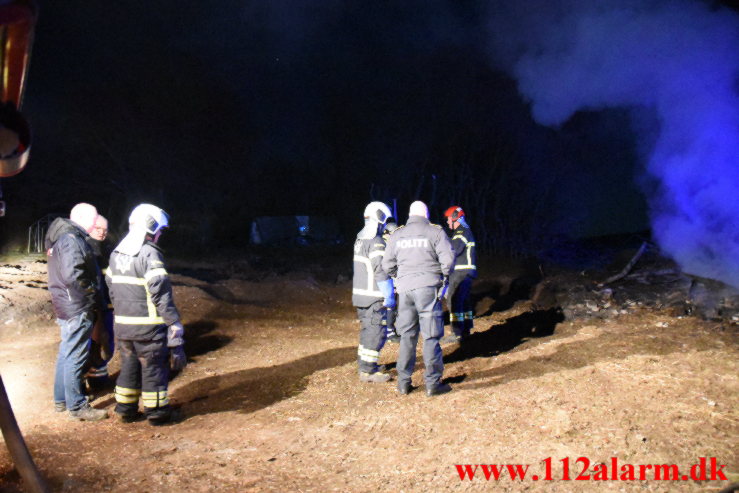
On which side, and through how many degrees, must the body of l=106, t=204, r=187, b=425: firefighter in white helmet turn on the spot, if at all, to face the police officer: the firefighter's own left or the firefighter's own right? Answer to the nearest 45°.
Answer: approximately 45° to the firefighter's own right

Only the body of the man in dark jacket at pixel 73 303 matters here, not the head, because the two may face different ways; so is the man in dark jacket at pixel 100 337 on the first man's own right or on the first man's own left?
on the first man's own left

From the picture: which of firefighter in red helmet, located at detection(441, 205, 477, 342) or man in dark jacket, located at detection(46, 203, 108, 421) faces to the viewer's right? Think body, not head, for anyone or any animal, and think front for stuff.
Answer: the man in dark jacket

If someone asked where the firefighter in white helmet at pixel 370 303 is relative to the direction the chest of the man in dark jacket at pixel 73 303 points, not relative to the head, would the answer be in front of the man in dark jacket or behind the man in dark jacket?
in front

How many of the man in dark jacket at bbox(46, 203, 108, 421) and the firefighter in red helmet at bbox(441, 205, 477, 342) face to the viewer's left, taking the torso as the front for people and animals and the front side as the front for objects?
1

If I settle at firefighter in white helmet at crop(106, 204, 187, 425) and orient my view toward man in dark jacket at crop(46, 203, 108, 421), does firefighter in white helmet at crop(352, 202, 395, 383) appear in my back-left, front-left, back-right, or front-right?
back-right

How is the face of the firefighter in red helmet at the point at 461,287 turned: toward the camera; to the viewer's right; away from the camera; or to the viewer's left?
to the viewer's left

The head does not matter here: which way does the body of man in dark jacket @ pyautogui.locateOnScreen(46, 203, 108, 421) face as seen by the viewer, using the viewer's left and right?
facing to the right of the viewer

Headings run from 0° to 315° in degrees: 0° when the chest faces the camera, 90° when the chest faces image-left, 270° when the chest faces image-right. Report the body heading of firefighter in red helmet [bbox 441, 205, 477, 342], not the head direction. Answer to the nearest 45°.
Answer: approximately 90°

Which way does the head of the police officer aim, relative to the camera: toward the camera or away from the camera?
away from the camera
